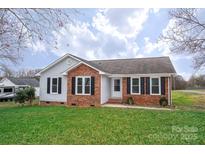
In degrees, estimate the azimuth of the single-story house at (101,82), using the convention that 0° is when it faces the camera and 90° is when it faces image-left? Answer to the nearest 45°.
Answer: approximately 0°

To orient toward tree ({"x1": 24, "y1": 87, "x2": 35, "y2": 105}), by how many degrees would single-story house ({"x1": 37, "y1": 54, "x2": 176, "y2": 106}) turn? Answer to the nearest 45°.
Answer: approximately 90° to its right

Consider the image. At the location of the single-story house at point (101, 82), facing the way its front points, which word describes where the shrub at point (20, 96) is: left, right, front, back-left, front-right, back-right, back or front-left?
right

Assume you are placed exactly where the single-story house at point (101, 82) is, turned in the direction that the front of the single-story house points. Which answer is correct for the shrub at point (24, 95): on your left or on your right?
on your right
